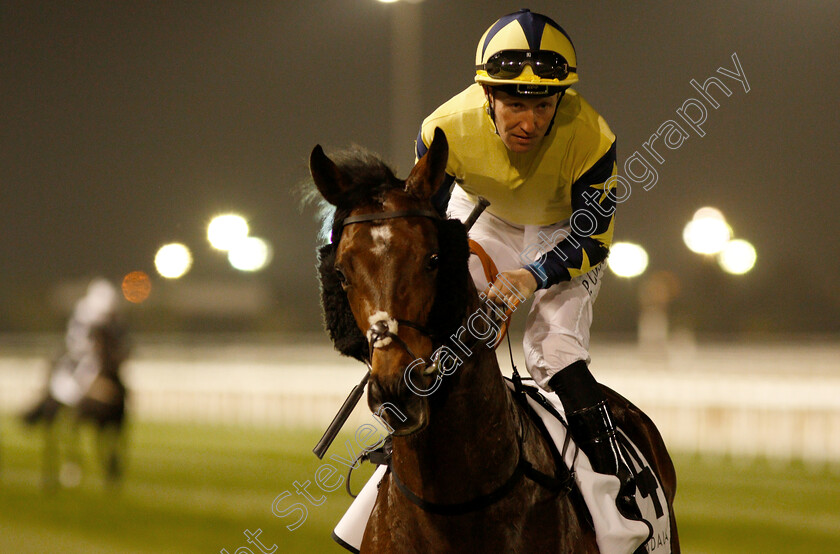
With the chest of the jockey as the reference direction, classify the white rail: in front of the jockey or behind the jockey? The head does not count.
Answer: behind

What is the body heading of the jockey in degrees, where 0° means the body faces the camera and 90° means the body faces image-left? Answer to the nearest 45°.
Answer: approximately 45°

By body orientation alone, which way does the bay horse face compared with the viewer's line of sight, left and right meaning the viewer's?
facing the viewer and to the left of the viewer

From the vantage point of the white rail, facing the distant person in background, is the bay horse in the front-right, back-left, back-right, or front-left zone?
front-left
